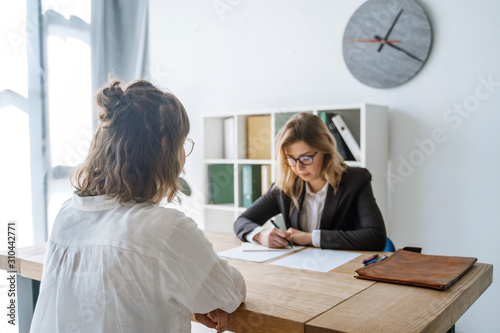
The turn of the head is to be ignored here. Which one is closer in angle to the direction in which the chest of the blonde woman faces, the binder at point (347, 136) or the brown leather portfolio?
the brown leather portfolio

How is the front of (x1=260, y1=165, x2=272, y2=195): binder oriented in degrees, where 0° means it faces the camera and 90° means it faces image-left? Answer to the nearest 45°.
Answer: approximately 45°

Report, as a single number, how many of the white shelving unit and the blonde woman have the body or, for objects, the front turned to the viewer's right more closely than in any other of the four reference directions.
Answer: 0

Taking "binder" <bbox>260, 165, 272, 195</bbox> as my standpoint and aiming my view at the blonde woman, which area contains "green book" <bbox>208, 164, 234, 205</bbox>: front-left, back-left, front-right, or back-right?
back-right

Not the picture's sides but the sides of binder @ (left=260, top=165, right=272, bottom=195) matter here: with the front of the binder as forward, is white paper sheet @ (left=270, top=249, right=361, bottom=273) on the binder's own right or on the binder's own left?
on the binder's own left

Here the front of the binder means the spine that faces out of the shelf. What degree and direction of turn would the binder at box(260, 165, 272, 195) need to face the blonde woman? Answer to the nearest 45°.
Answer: approximately 45° to its left

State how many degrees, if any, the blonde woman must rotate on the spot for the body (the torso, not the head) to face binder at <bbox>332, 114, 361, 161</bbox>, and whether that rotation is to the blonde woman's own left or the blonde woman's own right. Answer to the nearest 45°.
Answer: approximately 135° to the blonde woman's own right

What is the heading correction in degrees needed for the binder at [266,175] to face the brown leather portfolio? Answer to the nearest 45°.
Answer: approximately 45° to its left

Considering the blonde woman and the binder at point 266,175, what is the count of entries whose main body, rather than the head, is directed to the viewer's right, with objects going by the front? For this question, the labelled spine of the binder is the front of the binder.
0

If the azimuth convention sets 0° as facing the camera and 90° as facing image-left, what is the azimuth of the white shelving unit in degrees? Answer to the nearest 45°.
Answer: approximately 45°
